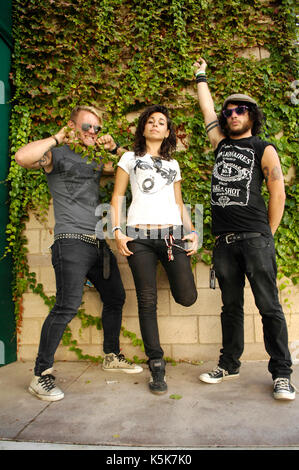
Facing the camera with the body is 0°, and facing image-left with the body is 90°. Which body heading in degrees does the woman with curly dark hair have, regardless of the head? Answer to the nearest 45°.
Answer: approximately 0°

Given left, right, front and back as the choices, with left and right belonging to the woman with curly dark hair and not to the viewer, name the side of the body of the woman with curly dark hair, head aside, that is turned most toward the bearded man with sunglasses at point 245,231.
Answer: left

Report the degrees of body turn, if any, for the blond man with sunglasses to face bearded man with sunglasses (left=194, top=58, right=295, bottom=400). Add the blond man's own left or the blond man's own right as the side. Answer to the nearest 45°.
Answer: approximately 45° to the blond man's own left

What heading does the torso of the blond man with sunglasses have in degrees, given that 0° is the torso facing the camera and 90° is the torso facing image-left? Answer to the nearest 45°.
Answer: approximately 315°
